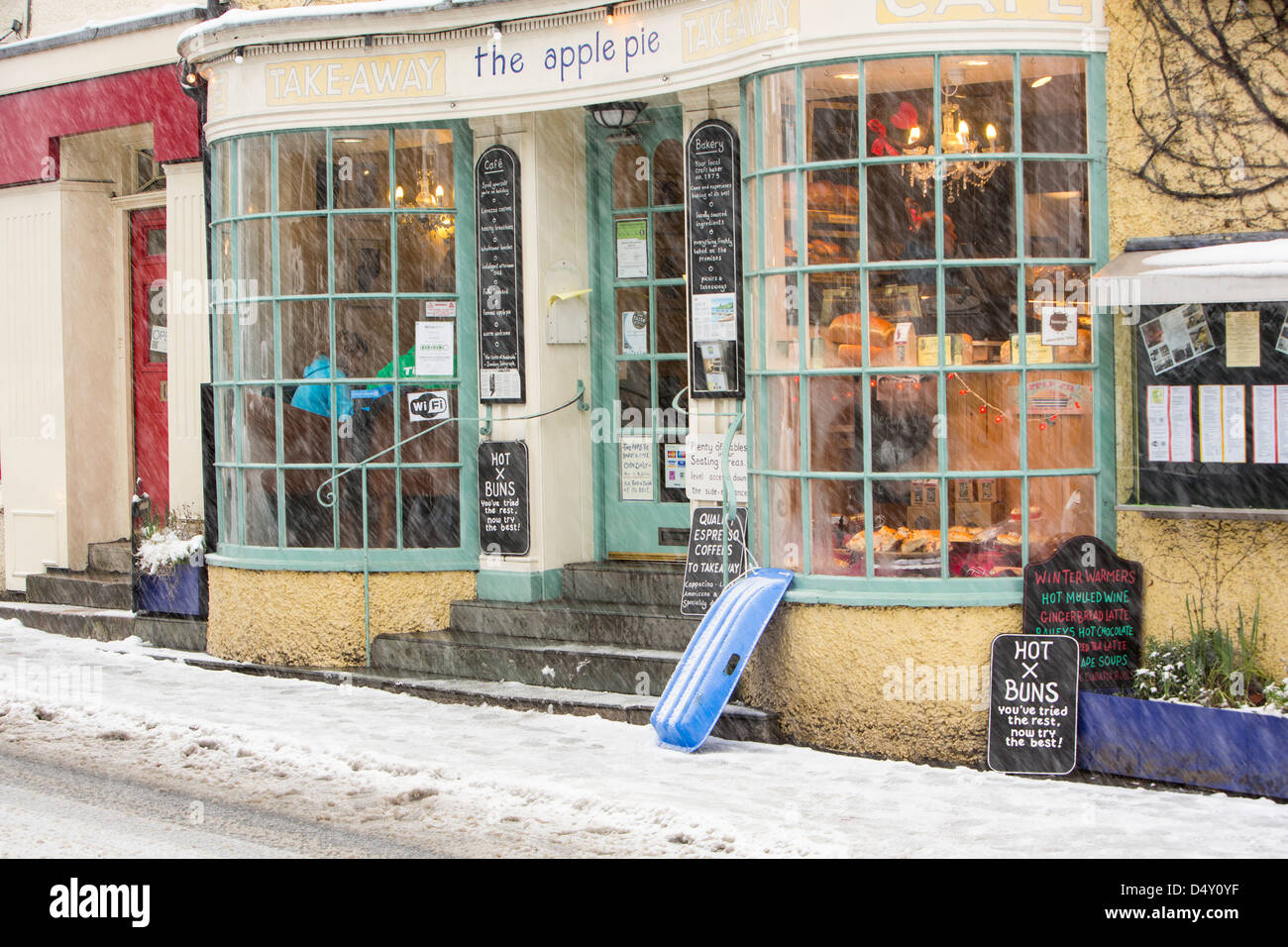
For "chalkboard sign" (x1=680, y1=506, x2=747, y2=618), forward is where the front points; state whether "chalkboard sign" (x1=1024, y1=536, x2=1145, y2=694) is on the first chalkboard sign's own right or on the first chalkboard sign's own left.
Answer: on the first chalkboard sign's own left

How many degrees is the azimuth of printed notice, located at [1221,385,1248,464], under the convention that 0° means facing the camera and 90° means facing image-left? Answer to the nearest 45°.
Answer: approximately 0°

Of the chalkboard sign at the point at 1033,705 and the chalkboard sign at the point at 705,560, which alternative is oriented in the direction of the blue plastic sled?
the chalkboard sign at the point at 705,560

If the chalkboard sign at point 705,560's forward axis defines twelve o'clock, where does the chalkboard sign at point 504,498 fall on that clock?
the chalkboard sign at point 504,498 is roughly at 4 o'clock from the chalkboard sign at point 705,560.

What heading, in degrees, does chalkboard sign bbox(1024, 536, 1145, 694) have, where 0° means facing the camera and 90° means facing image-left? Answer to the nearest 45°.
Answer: approximately 0°
